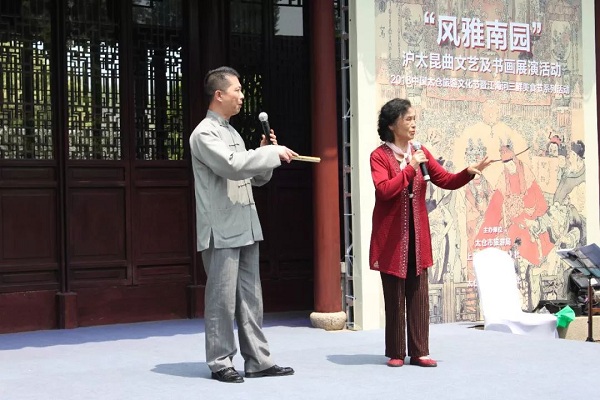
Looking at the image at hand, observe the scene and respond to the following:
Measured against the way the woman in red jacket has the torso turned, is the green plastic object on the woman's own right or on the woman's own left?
on the woman's own left

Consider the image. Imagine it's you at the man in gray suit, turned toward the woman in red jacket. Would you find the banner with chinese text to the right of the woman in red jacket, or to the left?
left

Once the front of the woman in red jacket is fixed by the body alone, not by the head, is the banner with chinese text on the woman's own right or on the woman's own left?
on the woman's own left

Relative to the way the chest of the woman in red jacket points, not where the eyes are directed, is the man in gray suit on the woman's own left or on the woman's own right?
on the woman's own right

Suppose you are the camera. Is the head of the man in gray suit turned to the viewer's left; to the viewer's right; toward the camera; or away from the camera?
to the viewer's right
